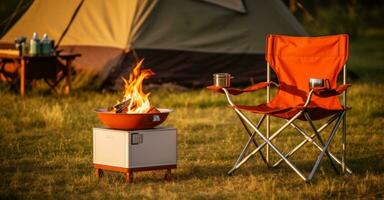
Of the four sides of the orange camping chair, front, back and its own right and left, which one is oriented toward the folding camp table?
right

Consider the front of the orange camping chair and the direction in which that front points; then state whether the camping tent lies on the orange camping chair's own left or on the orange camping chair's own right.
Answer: on the orange camping chair's own right

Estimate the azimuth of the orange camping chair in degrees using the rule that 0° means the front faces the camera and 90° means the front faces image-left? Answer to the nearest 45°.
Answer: approximately 45°

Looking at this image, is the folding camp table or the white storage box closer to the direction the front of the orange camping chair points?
the white storage box

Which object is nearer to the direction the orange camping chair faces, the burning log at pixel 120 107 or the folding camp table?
the burning log

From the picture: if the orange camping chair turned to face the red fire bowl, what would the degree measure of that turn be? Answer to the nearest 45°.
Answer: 0° — it already faces it
